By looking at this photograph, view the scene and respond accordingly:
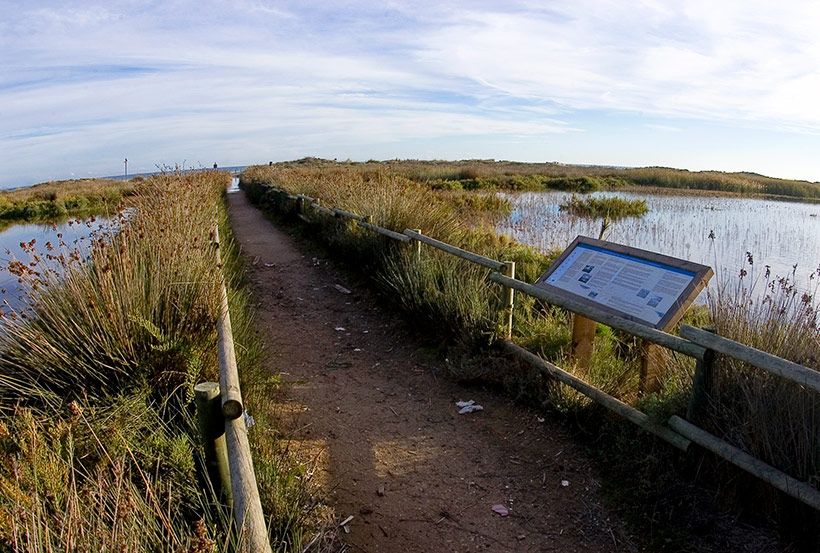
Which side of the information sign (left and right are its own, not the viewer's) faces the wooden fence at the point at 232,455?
front

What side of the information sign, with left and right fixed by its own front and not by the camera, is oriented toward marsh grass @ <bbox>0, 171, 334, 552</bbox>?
front

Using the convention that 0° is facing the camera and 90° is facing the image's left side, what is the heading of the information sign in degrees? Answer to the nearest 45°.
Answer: approximately 45°

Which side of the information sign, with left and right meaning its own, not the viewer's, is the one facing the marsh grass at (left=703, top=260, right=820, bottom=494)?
left
